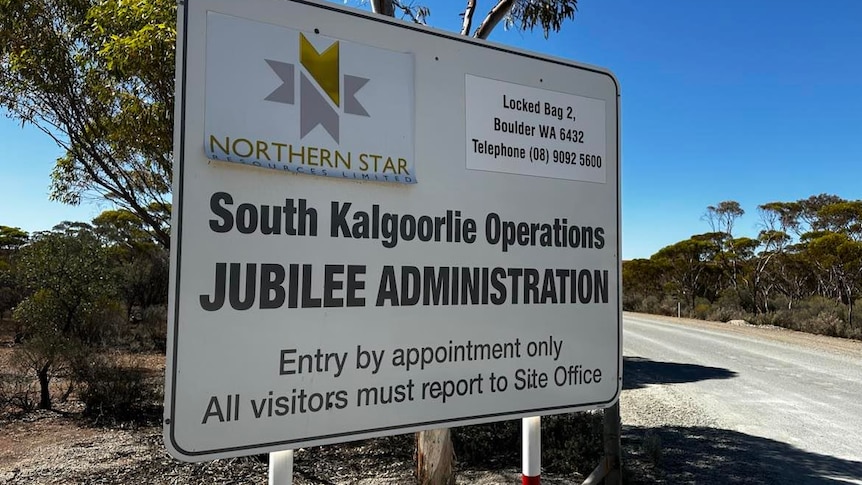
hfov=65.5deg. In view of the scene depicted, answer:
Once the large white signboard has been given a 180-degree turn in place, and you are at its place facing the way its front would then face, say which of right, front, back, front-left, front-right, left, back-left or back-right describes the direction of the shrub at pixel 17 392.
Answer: front

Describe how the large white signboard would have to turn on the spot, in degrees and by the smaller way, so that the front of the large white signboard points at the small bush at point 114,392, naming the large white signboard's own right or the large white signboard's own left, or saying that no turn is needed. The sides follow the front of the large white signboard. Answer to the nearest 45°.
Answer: approximately 180°

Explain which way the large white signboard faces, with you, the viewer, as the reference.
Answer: facing the viewer and to the right of the viewer
